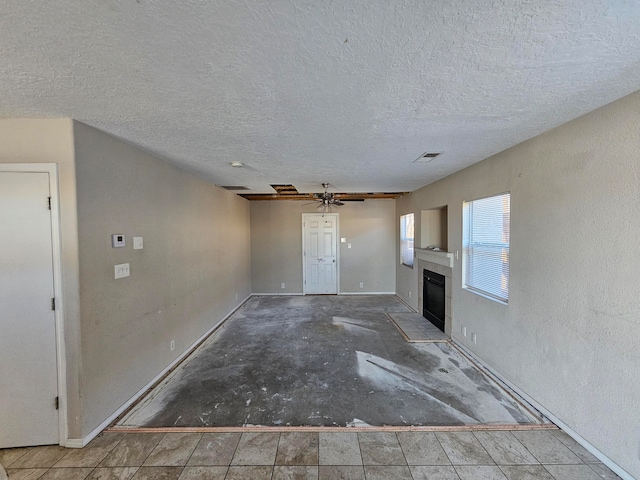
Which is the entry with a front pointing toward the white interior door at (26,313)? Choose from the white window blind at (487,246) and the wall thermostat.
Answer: the white window blind

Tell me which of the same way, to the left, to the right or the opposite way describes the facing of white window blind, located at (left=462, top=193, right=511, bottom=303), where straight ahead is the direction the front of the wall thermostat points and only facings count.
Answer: the opposite way

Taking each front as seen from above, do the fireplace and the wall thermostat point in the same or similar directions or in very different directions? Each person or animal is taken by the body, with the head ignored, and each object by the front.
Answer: very different directions

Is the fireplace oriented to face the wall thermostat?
yes

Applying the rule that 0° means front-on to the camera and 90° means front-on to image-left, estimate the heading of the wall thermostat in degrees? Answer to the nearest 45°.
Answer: approximately 315°

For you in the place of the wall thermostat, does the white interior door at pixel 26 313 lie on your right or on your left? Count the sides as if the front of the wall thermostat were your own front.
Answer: on your right
